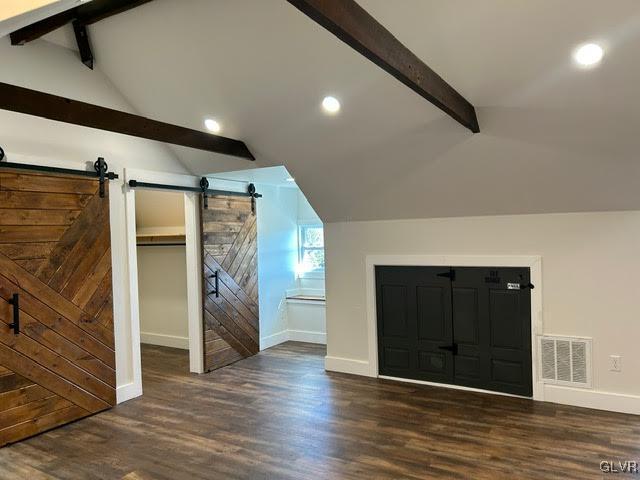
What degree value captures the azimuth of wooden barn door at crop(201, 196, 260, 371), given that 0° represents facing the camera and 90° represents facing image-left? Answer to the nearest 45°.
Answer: approximately 315°

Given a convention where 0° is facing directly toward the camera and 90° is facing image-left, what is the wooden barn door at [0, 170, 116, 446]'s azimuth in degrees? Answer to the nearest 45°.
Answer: approximately 315°

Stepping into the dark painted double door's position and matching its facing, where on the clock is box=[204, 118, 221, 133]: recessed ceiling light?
The recessed ceiling light is roughly at 1 o'clock from the dark painted double door.

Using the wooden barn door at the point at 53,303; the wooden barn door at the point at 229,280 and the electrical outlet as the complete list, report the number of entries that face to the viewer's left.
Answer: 0

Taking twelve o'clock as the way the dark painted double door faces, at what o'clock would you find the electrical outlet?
The electrical outlet is roughly at 8 o'clock from the dark painted double door.

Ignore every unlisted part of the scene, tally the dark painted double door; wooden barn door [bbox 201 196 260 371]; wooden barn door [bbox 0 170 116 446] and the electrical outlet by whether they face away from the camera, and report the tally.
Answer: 0

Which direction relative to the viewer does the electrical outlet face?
toward the camera

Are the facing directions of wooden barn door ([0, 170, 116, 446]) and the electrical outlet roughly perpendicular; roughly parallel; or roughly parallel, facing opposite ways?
roughly perpendicular

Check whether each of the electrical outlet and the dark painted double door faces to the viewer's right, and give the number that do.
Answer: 0

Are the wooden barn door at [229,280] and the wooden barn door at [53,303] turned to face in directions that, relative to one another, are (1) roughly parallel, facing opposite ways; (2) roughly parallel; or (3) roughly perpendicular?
roughly parallel

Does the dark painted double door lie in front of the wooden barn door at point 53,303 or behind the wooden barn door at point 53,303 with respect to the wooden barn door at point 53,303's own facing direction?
in front

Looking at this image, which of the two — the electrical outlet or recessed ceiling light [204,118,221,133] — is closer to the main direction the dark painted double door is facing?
the recessed ceiling light

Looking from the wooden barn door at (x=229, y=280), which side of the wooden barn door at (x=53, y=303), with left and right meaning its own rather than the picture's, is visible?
left

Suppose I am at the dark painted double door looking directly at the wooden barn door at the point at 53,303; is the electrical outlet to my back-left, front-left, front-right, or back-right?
back-left

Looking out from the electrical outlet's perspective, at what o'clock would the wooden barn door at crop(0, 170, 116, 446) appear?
The wooden barn door is roughly at 2 o'clock from the electrical outlet.

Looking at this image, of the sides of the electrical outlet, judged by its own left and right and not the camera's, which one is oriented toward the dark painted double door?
right

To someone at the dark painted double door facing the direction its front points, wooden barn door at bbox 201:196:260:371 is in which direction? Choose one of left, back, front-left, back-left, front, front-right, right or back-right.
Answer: front-right
